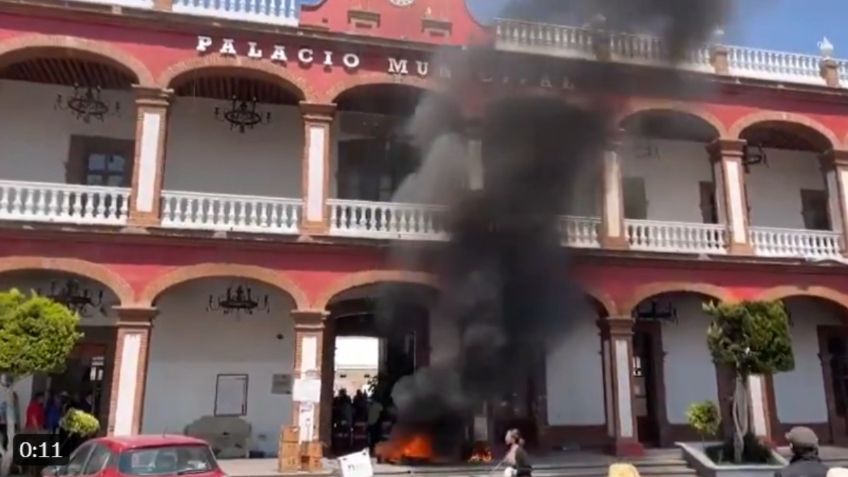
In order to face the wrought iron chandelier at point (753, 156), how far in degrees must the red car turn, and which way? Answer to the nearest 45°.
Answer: approximately 135° to its right

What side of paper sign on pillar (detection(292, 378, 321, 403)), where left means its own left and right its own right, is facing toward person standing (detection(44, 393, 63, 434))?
right

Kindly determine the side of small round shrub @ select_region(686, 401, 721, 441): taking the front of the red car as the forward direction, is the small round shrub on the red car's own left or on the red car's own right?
on the red car's own right

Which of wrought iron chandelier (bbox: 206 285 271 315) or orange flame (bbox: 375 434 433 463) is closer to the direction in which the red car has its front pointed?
the wrought iron chandelier

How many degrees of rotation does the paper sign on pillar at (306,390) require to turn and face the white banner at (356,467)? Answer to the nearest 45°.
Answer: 0° — it already faces it

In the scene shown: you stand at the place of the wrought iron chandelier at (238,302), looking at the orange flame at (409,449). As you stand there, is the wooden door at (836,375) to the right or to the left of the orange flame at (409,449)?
left

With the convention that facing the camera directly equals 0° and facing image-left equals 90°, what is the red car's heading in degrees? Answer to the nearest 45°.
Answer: approximately 135°

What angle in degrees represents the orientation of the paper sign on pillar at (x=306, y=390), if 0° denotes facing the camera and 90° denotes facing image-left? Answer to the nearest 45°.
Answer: approximately 0°
